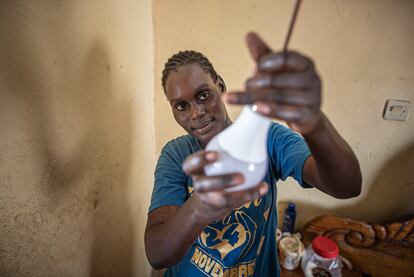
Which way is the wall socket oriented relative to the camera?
toward the camera

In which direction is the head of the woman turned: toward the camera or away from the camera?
toward the camera

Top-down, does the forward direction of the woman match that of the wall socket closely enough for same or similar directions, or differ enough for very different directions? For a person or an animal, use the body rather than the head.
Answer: same or similar directions

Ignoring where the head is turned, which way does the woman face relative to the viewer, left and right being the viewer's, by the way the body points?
facing the viewer

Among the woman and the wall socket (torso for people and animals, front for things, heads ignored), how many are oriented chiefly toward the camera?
2

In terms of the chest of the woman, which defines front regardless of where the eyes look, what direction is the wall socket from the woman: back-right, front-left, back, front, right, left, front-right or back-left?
back-left
